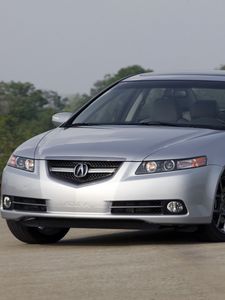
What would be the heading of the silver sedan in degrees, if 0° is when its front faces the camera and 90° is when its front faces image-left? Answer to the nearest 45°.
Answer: approximately 45°
